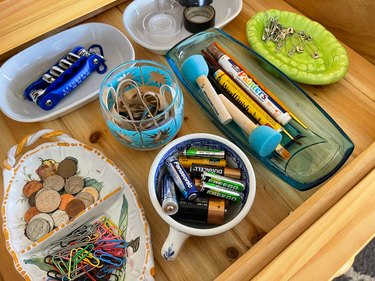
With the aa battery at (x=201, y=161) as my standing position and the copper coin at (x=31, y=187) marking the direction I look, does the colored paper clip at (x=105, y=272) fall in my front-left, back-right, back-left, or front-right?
front-left

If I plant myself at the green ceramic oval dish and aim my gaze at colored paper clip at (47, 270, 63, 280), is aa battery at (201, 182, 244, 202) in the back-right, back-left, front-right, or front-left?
front-left

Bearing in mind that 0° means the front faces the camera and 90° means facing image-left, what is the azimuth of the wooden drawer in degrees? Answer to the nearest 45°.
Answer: approximately 315°
